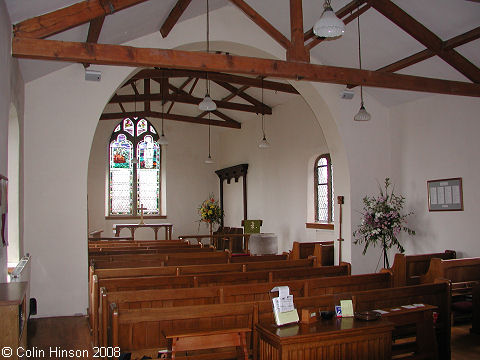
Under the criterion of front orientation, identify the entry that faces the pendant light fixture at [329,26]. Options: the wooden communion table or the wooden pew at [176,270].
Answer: the wooden communion table

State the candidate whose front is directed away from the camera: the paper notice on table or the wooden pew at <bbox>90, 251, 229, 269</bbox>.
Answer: the wooden pew

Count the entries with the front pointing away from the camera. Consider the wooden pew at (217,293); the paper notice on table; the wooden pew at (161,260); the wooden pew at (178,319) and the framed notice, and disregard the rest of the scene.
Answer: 3

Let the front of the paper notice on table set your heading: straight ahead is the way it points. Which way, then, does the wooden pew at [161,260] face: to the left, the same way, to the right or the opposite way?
the opposite way

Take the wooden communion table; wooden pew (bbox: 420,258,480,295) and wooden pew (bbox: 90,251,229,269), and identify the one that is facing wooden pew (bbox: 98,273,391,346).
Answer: the wooden communion table

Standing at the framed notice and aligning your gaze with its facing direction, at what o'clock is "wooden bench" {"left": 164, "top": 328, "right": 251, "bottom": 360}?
The wooden bench is roughly at 11 o'clock from the framed notice.

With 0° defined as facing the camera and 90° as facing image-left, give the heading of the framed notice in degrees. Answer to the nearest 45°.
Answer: approximately 45°

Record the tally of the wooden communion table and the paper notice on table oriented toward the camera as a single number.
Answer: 2

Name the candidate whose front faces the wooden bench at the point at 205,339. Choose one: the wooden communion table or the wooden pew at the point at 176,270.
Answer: the wooden communion table

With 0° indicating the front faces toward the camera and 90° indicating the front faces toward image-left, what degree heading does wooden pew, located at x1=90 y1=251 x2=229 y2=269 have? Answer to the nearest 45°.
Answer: approximately 180°

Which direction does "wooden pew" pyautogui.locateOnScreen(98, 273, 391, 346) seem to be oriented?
away from the camera

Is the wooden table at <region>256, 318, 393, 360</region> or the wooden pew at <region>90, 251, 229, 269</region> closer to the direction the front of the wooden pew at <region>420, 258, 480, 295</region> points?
the wooden pew
